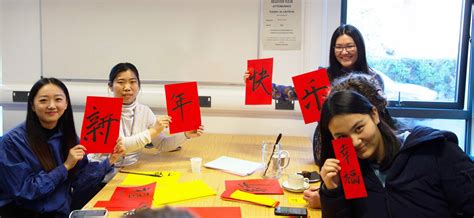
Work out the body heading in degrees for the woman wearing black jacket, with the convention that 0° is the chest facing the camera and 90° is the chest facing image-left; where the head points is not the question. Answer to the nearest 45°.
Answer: approximately 45°

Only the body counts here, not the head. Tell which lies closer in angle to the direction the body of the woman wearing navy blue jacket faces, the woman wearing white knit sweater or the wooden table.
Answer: the wooden table
